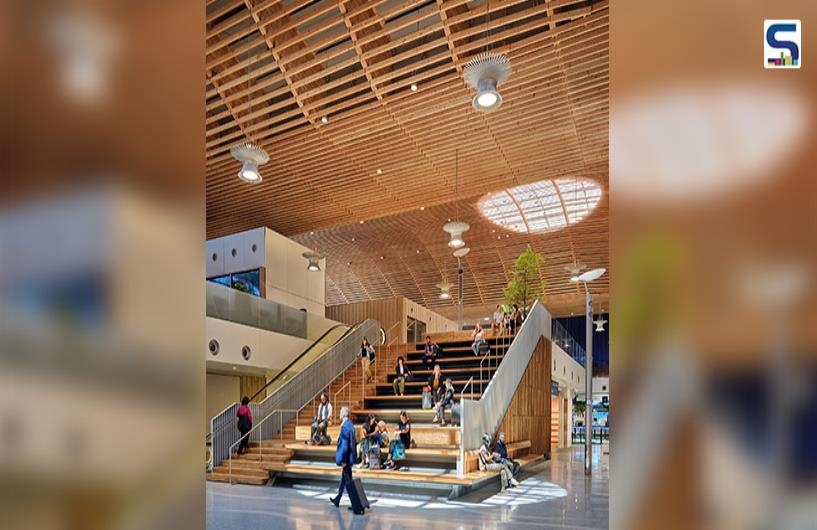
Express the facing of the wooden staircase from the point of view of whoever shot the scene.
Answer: facing the viewer

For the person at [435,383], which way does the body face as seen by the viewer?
toward the camera

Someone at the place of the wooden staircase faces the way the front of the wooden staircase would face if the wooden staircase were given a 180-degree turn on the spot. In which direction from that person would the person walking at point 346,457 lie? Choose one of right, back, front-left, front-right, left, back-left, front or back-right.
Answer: back

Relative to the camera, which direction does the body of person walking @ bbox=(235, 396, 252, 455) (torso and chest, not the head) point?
away from the camera

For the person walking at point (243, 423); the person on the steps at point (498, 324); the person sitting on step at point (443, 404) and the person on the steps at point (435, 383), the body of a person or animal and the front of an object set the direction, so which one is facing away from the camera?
the person walking
